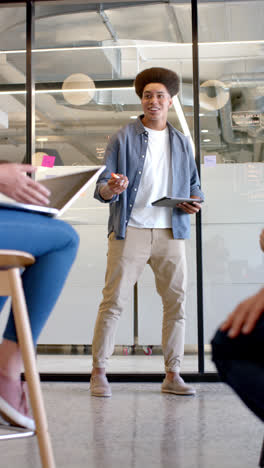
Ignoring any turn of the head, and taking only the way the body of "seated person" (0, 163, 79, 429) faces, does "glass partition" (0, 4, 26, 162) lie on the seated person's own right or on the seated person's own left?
on the seated person's own left

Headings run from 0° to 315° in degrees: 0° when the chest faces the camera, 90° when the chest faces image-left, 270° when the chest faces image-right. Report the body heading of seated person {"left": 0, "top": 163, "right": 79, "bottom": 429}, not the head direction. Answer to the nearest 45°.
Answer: approximately 270°

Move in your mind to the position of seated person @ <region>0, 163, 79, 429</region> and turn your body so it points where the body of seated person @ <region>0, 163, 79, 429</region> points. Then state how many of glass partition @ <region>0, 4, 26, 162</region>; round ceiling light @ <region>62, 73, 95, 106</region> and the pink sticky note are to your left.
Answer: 3

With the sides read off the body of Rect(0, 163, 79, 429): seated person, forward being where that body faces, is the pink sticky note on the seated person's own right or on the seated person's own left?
on the seated person's own left

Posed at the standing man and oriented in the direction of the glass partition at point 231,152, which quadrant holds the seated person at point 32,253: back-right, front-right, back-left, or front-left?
back-right
